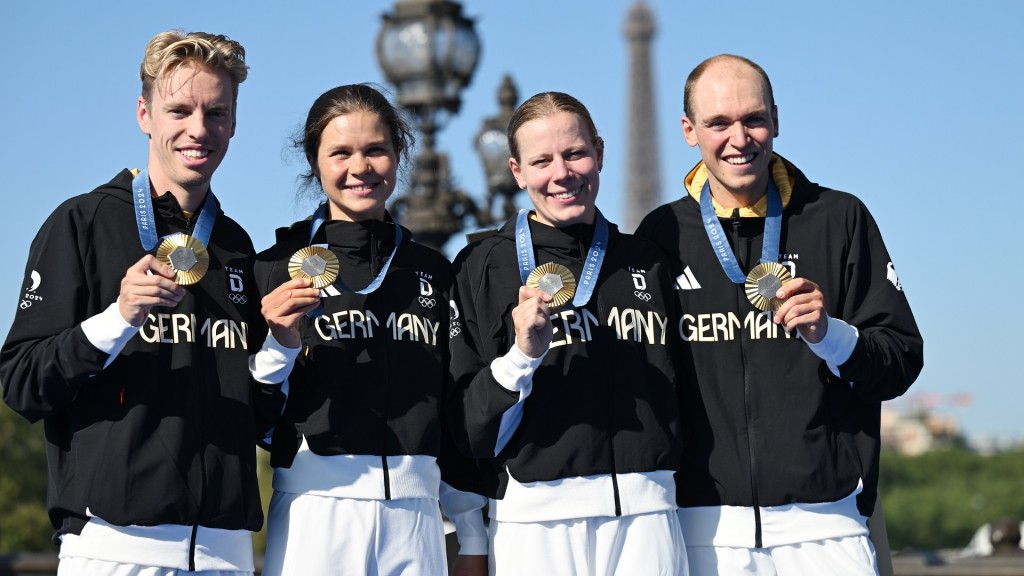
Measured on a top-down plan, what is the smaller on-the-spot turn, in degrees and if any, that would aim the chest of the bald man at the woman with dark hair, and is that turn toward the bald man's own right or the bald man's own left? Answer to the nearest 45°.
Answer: approximately 90° to the bald man's own right

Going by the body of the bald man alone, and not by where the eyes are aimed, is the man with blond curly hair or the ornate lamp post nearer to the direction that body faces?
the man with blond curly hair

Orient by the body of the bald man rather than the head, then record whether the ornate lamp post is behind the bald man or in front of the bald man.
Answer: behind

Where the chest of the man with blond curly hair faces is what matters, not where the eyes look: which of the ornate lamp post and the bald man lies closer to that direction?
the bald man

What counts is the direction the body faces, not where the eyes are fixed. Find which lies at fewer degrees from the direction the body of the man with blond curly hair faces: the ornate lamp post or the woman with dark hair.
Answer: the woman with dark hair

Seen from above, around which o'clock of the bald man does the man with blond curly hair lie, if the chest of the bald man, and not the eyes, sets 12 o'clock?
The man with blond curly hair is roughly at 2 o'clock from the bald man.
